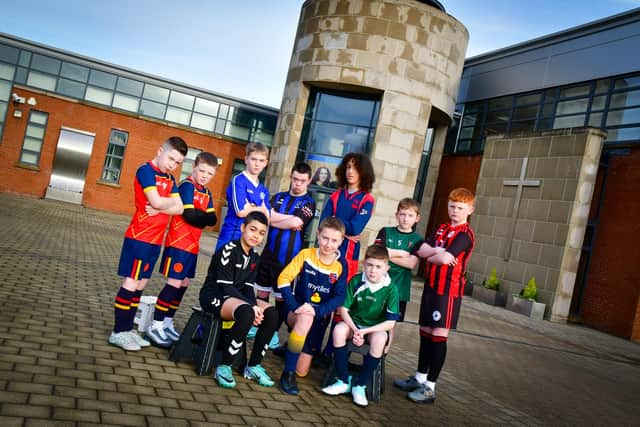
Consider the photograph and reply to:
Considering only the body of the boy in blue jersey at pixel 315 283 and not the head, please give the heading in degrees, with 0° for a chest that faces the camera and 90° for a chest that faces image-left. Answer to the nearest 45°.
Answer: approximately 0°

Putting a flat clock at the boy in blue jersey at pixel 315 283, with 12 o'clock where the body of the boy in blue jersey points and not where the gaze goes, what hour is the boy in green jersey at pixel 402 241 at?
The boy in green jersey is roughly at 8 o'clock from the boy in blue jersey.

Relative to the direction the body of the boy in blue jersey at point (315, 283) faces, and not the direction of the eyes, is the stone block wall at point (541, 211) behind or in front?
behind

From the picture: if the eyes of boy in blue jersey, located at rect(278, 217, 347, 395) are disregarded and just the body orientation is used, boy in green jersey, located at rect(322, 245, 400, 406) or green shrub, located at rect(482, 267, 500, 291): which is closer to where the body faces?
the boy in green jersey

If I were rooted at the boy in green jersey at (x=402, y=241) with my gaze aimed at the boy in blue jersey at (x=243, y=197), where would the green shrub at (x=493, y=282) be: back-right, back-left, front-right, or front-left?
back-right

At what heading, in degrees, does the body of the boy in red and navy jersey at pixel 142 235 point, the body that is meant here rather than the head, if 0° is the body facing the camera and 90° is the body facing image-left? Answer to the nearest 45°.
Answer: approximately 315°

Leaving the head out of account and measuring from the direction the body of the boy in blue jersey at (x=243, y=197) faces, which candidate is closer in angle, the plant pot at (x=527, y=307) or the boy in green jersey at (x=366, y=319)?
the boy in green jersey

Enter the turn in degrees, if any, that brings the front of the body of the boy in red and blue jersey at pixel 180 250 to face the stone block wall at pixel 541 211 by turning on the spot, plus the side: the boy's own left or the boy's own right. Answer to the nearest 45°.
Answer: approximately 90° to the boy's own left

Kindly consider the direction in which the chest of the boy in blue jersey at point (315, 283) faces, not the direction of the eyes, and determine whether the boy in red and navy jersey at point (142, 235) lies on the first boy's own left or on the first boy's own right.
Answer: on the first boy's own right

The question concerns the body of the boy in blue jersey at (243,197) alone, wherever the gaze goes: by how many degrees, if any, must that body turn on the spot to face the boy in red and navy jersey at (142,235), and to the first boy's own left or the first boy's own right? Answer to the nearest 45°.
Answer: approximately 90° to the first boy's own right

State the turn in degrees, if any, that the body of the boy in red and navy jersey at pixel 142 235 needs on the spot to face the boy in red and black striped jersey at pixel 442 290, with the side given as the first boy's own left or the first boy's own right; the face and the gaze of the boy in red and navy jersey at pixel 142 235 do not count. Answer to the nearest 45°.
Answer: approximately 45° to the first boy's own left
